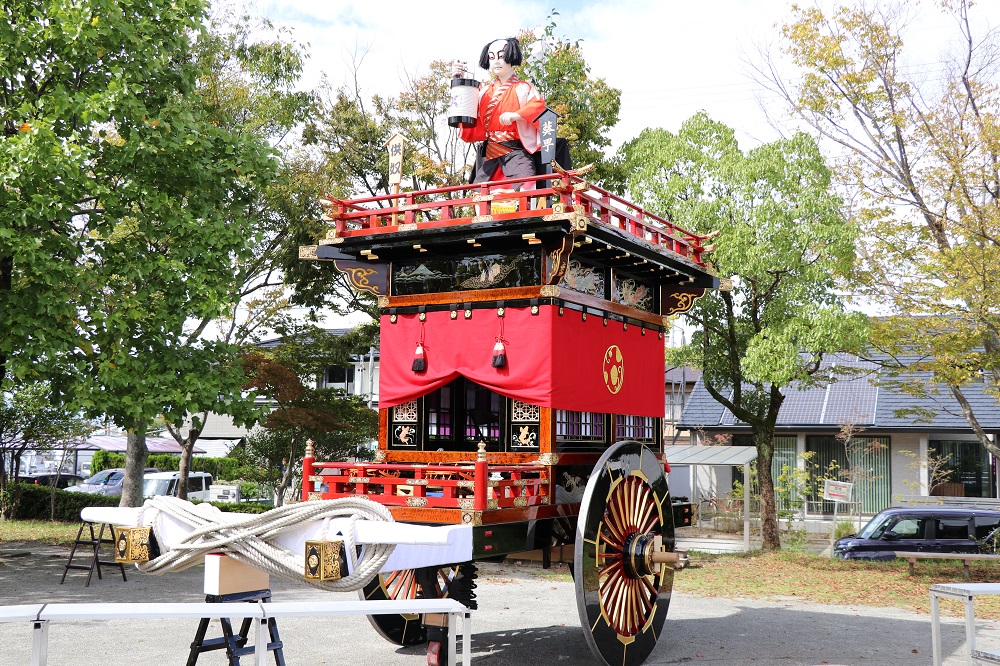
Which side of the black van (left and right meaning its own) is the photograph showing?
left

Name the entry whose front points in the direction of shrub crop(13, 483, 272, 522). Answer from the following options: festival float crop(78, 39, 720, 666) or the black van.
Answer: the black van

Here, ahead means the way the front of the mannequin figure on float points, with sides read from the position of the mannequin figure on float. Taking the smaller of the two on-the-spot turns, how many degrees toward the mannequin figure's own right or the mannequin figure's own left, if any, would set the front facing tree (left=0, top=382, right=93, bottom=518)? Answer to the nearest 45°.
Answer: approximately 90° to the mannequin figure's own right

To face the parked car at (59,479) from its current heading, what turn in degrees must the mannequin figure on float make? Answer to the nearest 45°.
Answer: approximately 90° to its right

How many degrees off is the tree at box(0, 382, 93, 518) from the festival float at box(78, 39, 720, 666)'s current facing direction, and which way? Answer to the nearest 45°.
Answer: approximately 90° to its right

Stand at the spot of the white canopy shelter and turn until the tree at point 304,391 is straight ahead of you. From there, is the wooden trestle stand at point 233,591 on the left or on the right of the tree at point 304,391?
left

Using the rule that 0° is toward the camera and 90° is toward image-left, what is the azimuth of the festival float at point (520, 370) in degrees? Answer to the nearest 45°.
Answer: approximately 45°

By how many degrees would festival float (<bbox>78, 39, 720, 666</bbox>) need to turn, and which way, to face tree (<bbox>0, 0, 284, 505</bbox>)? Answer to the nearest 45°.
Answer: approximately 90° to its right
